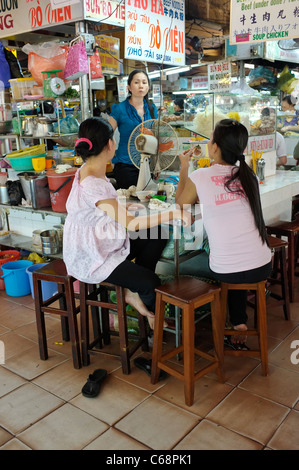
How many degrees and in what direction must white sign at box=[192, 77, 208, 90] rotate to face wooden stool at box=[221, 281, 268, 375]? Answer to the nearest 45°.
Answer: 0° — it already faces it

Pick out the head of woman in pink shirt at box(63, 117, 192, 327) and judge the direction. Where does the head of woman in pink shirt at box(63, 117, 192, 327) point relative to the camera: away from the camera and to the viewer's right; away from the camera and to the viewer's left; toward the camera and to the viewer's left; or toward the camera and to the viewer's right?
away from the camera and to the viewer's right

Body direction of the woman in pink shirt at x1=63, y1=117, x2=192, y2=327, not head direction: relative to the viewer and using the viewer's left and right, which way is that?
facing away from the viewer and to the right of the viewer
